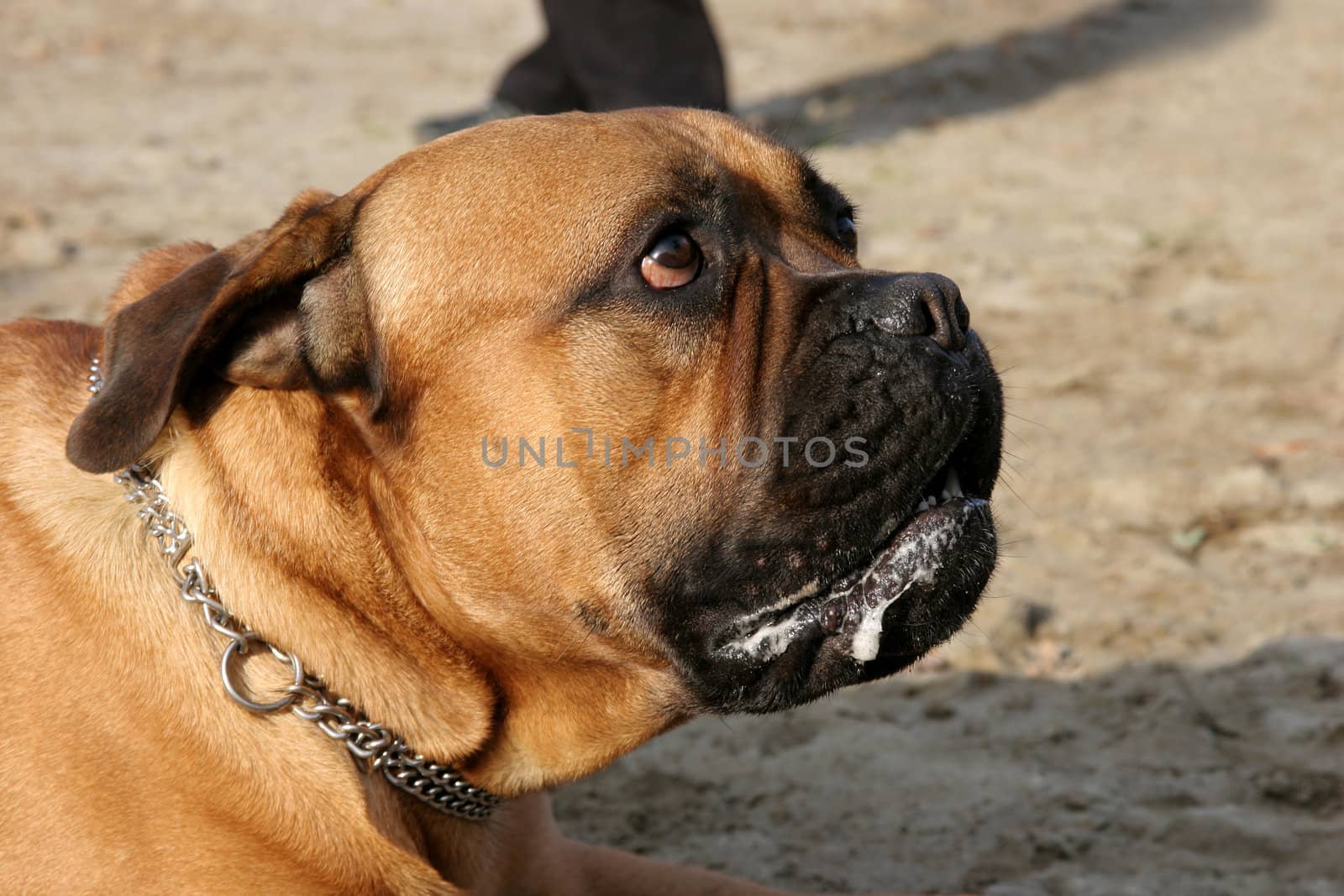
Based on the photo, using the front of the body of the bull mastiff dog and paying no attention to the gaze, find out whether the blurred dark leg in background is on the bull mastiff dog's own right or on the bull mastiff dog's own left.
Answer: on the bull mastiff dog's own left

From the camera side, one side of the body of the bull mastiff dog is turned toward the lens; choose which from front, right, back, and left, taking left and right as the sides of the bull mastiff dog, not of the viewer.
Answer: right
